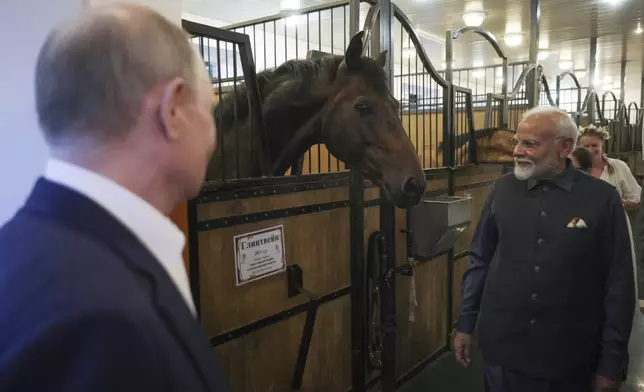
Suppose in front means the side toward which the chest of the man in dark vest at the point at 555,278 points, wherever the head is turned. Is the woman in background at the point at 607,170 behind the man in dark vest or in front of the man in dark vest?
behind

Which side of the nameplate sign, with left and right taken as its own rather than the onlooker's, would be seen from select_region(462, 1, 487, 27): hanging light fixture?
left

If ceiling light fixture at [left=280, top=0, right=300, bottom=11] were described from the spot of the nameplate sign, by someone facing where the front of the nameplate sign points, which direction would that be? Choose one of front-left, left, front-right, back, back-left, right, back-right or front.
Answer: back-left

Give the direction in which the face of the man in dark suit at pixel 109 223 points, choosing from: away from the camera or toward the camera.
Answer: away from the camera

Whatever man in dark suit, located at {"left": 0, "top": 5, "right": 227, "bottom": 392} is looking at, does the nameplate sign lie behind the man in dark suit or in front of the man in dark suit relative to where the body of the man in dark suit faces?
in front

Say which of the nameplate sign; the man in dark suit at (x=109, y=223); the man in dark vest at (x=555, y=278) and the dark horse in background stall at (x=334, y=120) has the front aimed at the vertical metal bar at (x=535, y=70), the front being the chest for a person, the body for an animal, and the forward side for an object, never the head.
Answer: the man in dark suit at (x=109, y=223)

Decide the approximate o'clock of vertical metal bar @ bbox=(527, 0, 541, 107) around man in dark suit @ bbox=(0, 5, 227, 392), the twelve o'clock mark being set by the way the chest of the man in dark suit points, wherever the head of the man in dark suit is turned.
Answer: The vertical metal bar is roughly at 12 o'clock from the man in dark suit.

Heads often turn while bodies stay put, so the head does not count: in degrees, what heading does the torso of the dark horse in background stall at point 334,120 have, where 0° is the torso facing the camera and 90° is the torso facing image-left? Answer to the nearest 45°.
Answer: approximately 315°

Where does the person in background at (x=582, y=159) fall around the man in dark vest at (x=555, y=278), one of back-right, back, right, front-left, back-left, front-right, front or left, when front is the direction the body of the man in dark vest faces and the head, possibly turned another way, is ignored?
back-right

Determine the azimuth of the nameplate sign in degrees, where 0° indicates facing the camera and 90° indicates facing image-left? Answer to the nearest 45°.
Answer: approximately 315°

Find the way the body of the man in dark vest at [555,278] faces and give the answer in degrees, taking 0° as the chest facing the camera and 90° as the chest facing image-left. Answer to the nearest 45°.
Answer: approximately 45°

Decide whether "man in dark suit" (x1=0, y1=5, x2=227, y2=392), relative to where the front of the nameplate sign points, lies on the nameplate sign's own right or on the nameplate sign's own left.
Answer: on the nameplate sign's own right
